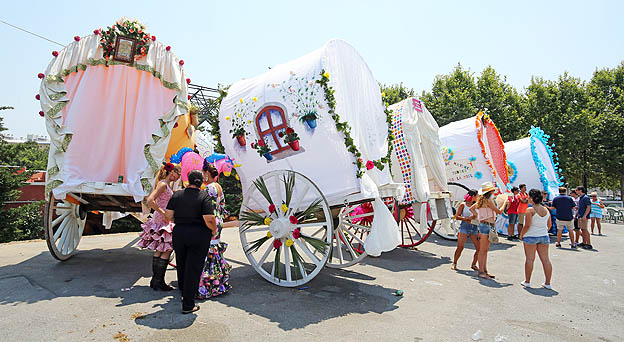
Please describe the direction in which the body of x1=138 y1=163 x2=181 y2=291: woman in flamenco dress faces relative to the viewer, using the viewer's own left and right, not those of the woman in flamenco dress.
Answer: facing to the right of the viewer

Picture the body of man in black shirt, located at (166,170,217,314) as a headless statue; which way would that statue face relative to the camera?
away from the camera

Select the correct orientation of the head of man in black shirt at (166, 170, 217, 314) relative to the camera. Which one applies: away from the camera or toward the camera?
away from the camera

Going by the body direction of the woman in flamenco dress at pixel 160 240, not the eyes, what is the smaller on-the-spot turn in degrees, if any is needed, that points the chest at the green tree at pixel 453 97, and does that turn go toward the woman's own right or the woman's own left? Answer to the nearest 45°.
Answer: approximately 45° to the woman's own left

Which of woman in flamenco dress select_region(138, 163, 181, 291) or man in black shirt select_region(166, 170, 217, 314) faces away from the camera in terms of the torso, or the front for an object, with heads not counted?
the man in black shirt

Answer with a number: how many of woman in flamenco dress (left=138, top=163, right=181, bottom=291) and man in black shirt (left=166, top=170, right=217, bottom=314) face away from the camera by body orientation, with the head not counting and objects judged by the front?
1

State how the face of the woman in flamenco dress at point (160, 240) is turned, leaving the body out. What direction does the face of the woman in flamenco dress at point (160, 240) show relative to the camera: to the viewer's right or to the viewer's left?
to the viewer's right

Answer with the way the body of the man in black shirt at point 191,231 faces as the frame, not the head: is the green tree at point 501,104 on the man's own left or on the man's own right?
on the man's own right

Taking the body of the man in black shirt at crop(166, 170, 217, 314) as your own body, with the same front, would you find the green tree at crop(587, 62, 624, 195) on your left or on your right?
on your right
